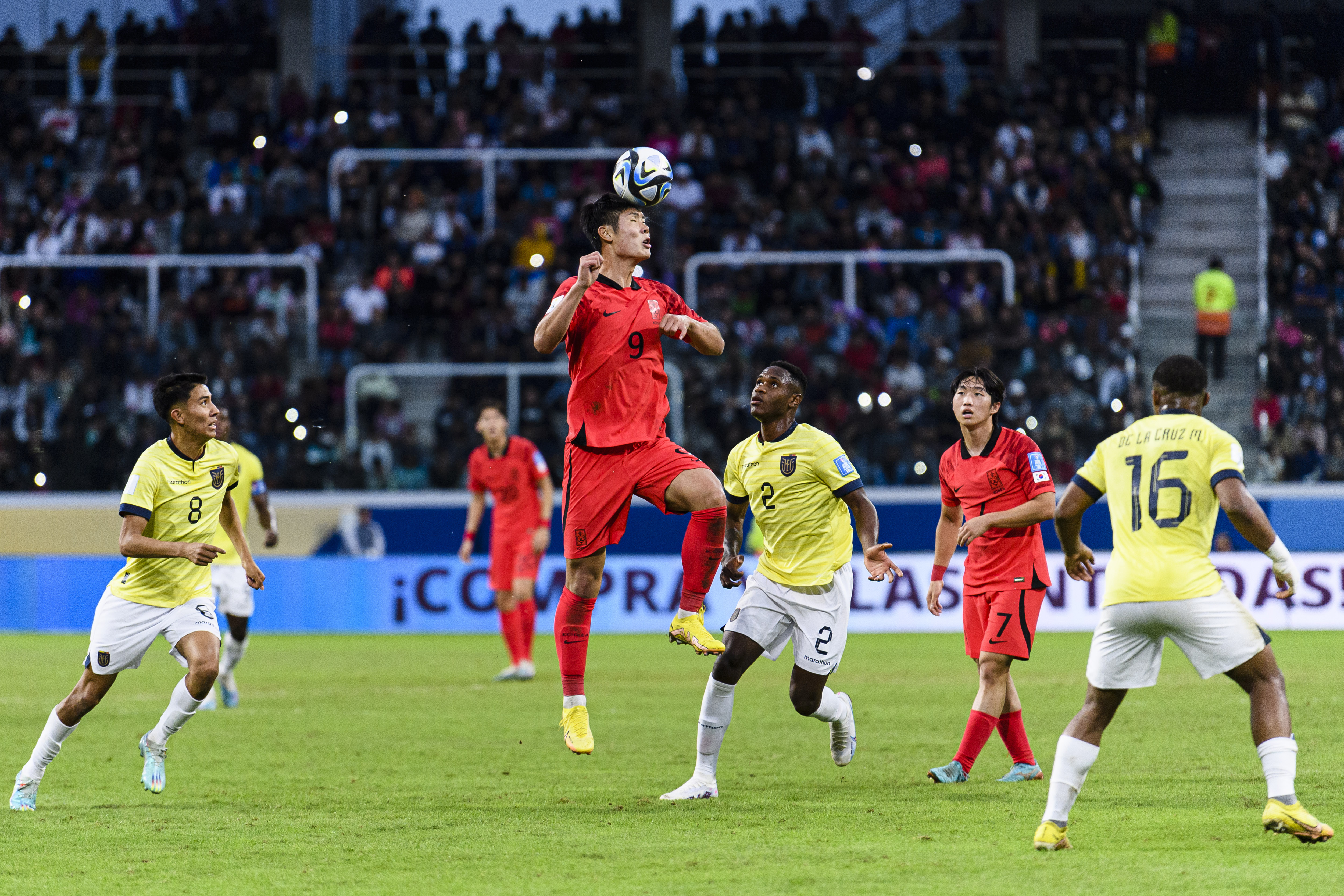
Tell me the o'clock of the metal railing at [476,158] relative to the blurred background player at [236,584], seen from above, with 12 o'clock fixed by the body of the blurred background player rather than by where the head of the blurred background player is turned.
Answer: The metal railing is roughly at 5 o'clock from the blurred background player.

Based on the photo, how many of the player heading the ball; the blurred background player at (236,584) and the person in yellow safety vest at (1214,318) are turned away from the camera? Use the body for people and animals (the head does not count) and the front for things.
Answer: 1

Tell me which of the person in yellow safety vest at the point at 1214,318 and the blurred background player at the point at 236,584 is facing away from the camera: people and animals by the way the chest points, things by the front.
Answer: the person in yellow safety vest

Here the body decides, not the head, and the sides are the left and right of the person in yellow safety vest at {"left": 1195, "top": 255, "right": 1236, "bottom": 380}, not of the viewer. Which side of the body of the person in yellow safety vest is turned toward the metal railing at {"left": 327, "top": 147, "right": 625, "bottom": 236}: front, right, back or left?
left

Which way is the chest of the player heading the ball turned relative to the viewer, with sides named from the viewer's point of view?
facing the viewer and to the right of the viewer

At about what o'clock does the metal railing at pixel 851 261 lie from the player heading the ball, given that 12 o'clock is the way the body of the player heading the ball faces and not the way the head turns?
The metal railing is roughly at 8 o'clock from the player heading the ball.

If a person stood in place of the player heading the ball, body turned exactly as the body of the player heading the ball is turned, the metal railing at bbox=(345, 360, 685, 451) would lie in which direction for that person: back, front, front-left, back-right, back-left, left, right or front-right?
back-left

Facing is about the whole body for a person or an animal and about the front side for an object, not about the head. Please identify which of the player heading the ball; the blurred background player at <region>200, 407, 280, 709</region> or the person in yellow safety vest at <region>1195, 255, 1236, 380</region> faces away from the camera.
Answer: the person in yellow safety vest

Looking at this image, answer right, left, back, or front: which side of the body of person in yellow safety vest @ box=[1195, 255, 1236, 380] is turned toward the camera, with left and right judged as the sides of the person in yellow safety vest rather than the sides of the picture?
back

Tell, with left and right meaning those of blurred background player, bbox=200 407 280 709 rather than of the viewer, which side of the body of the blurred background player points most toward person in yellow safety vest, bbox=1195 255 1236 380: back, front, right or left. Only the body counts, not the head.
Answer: back

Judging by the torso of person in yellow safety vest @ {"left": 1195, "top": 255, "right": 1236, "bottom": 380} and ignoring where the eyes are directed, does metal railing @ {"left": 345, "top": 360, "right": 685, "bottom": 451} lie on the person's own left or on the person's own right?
on the person's own left
